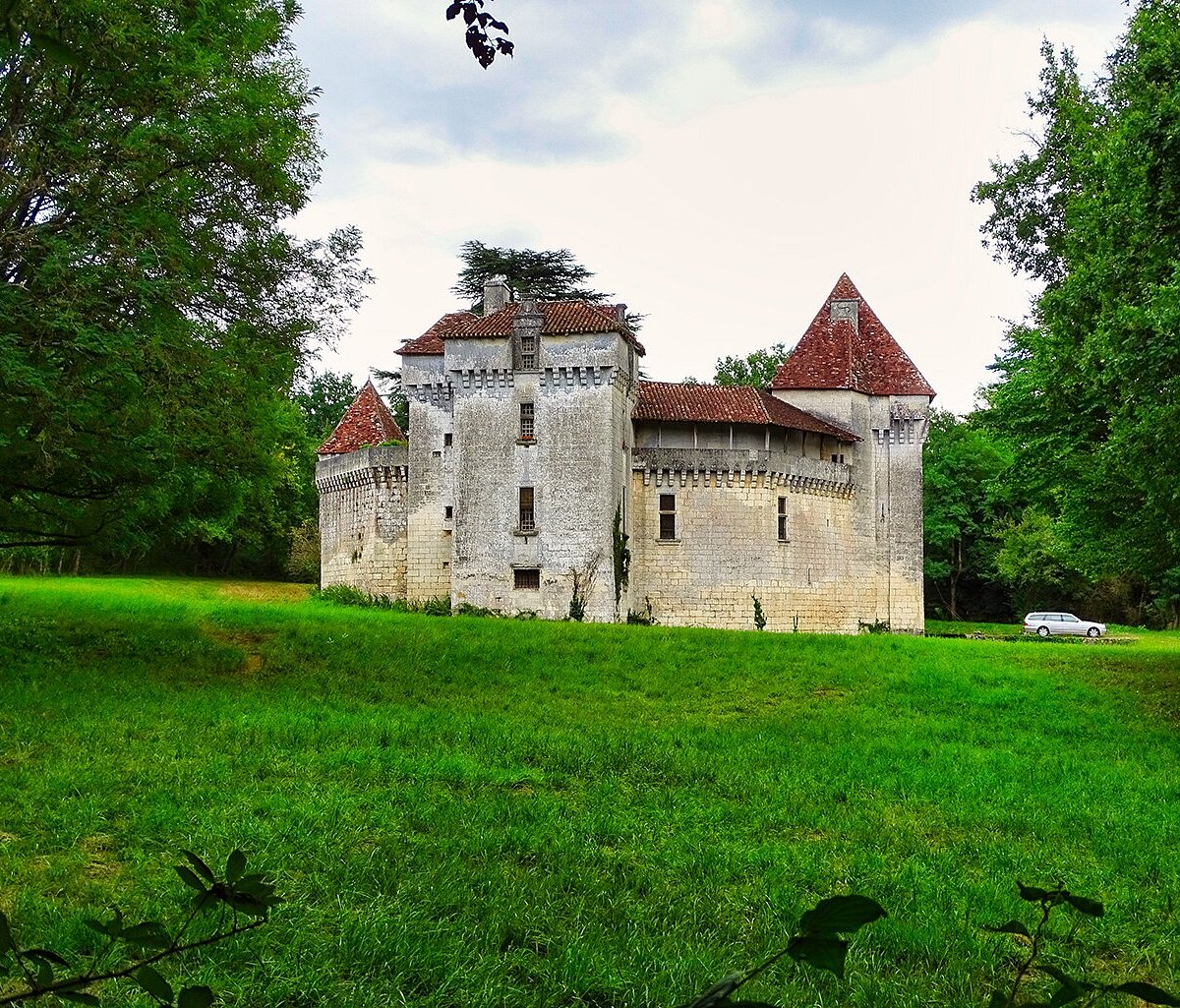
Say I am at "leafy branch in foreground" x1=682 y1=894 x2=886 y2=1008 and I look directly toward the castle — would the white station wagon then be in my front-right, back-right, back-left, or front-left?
front-right

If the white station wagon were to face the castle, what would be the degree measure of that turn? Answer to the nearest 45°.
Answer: approximately 135° to its right

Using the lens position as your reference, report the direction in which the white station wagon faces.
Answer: facing to the right of the viewer

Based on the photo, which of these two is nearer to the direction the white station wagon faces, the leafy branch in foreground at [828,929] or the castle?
the leafy branch in foreground

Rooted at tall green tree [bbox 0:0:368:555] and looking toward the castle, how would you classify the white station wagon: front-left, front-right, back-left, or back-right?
front-right

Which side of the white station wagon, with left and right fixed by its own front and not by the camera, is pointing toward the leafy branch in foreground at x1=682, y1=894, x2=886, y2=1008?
right

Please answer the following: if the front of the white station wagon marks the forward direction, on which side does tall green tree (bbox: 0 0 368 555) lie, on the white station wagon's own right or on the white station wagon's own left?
on the white station wagon's own right
